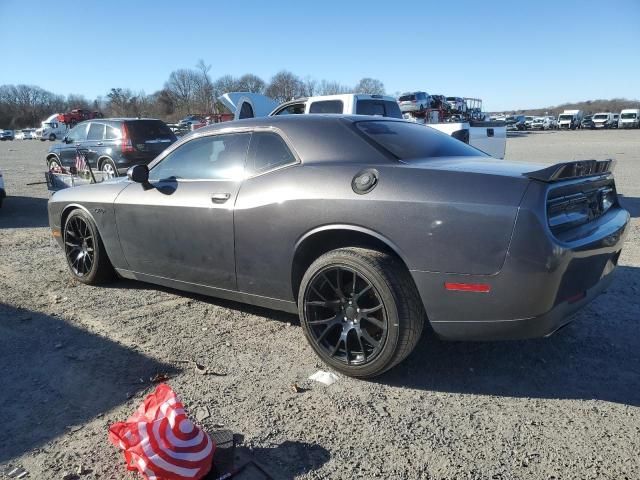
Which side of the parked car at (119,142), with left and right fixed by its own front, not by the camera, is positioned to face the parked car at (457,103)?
right

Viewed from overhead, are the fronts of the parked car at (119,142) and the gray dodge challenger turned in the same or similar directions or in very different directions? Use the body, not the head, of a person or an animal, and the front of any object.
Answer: same or similar directions

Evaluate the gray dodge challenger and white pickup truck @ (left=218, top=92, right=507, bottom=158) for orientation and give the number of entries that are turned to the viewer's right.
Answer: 0

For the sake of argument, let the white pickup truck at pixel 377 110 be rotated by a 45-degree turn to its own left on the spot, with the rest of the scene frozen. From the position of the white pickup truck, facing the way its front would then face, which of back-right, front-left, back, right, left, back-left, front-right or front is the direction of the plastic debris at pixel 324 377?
left

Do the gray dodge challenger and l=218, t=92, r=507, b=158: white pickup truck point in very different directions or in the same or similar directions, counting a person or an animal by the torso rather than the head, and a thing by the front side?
same or similar directions

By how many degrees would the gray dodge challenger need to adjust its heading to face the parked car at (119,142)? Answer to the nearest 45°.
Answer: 0° — it already faces it

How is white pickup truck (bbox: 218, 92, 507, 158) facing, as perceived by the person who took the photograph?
facing away from the viewer and to the left of the viewer

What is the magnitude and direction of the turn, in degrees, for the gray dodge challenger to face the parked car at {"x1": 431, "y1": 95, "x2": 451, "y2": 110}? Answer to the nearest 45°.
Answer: approximately 45° to its right

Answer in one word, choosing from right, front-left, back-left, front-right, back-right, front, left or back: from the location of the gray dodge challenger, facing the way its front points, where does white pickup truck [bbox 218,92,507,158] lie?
front-right

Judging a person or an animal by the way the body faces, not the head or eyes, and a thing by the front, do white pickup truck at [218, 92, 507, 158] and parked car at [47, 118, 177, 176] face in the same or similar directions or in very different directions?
same or similar directions

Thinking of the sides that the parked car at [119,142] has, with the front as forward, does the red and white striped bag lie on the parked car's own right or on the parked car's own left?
on the parked car's own left

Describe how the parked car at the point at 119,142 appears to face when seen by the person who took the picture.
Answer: facing away from the viewer and to the left of the viewer

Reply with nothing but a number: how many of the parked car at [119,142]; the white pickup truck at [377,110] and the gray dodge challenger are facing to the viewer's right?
0
